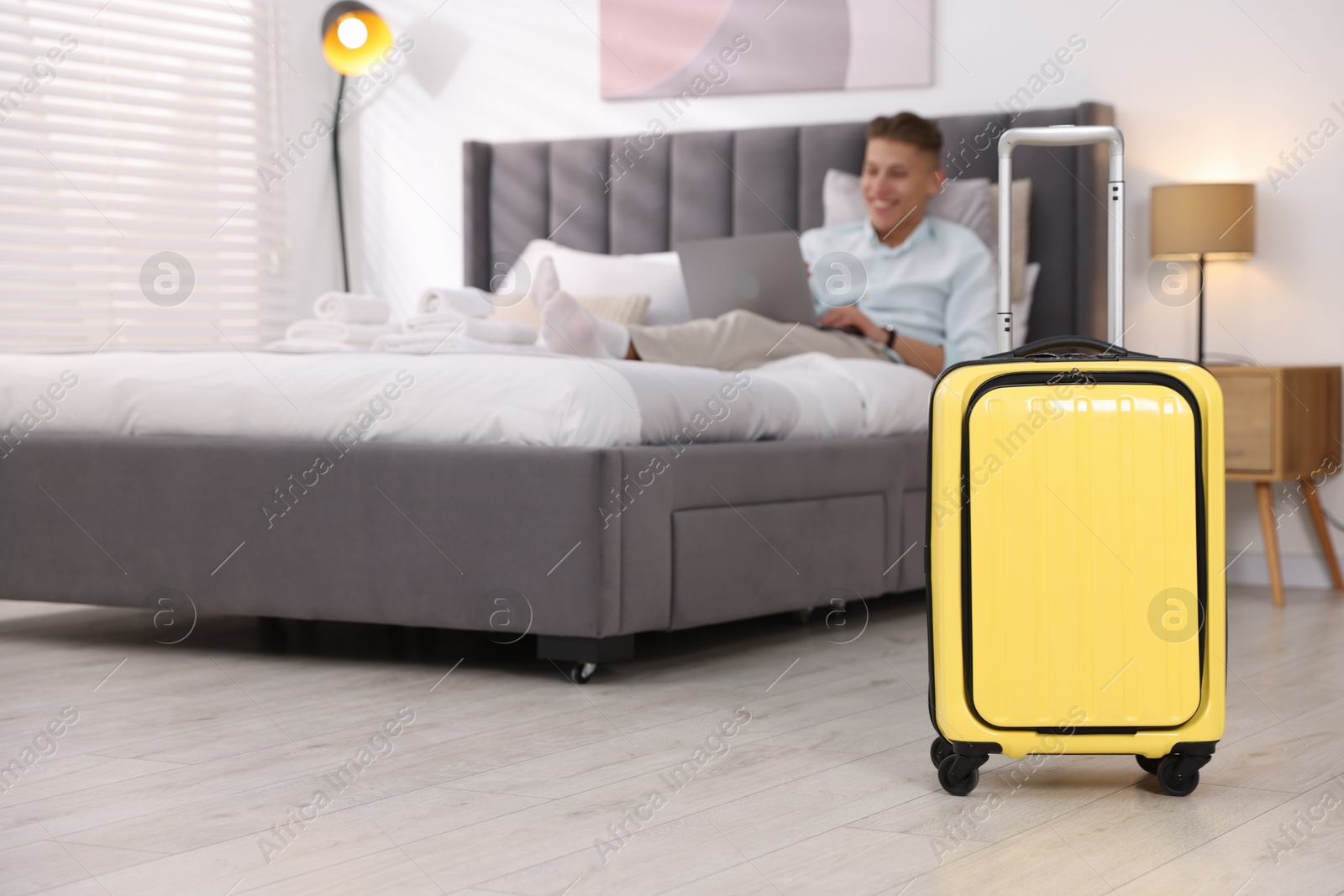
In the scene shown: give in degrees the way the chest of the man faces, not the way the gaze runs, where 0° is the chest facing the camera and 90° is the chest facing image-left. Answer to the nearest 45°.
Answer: approximately 45°

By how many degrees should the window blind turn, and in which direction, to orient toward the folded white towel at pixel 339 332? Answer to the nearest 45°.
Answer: approximately 45° to its right

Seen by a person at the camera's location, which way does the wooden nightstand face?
facing the viewer and to the left of the viewer

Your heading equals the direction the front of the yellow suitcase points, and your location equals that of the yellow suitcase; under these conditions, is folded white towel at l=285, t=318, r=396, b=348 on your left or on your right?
on your right

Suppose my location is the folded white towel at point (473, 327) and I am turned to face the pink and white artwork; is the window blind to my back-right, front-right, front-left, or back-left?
front-left

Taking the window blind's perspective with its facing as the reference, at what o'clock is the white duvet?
The white duvet is roughly at 1 o'clock from the window blind.

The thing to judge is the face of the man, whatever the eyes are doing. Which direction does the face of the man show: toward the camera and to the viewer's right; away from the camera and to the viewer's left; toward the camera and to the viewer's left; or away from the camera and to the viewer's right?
toward the camera and to the viewer's left

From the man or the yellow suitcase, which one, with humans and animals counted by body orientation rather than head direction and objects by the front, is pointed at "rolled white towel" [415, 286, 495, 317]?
the man

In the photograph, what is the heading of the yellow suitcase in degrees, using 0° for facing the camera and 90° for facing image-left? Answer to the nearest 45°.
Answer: approximately 0°

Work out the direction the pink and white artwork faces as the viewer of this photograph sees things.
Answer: facing the viewer

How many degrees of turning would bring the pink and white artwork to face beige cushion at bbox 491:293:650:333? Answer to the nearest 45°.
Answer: approximately 45° to its right

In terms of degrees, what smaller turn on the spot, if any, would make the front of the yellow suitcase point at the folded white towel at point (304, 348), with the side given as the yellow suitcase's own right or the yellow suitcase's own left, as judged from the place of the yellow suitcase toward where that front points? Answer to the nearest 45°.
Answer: approximately 135° to the yellow suitcase's own right

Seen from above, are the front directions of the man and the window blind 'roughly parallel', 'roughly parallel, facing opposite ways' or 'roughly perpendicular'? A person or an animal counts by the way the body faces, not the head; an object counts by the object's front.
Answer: roughly perpendicular

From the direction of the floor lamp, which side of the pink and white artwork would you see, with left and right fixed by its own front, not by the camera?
right

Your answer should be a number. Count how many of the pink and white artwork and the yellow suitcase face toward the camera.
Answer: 2

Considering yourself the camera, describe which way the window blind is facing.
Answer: facing the viewer and to the right of the viewer
